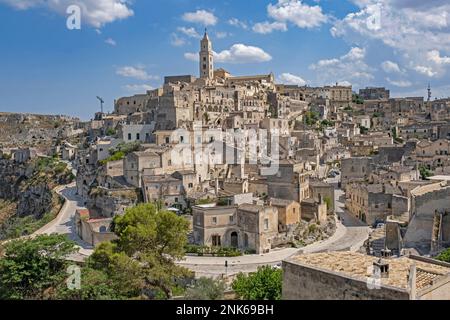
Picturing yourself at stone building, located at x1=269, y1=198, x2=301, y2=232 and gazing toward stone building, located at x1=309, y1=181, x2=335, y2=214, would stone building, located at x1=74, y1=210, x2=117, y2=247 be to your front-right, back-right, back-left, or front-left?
back-left

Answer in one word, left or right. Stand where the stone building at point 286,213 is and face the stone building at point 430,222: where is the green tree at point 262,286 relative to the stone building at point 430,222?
right

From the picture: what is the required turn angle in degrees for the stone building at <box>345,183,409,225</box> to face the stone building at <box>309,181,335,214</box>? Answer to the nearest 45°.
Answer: approximately 45° to its right

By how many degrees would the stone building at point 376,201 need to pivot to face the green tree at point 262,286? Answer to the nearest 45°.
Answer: approximately 45° to its left

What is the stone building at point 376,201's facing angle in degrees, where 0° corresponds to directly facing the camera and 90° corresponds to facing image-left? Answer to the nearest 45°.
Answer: approximately 45°

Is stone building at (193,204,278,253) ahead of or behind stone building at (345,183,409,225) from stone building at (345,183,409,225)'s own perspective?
ahead

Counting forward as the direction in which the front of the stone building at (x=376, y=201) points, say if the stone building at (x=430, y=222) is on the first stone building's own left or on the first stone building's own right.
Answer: on the first stone building's own left
